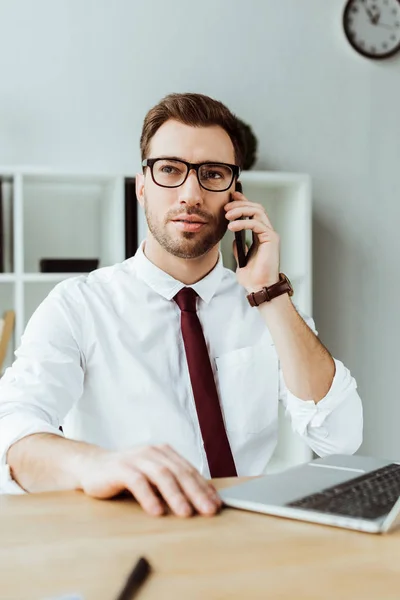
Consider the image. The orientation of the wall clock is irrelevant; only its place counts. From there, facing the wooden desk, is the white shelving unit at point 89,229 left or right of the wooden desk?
right

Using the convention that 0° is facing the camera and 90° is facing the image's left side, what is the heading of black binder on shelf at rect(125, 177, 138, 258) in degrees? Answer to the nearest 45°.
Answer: approximately 0°

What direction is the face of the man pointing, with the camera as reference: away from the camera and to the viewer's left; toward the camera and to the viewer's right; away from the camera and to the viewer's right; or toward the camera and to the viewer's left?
toward the camera and to the viewer's left

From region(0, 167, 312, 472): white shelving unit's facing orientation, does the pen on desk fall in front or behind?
in front

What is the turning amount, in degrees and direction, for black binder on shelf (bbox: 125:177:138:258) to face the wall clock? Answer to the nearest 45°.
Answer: approximately 135° to its left

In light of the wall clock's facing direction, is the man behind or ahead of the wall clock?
ahead

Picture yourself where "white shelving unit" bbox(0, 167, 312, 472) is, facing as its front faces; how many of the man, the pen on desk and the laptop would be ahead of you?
3

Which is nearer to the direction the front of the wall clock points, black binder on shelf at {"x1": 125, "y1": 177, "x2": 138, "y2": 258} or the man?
the man

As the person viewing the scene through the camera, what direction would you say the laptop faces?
facing away from the viewer and to the left of the viewer

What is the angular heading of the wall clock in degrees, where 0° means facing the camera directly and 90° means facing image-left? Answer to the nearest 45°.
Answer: approximately 0°

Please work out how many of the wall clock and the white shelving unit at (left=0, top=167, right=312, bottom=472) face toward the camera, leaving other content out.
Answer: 2
